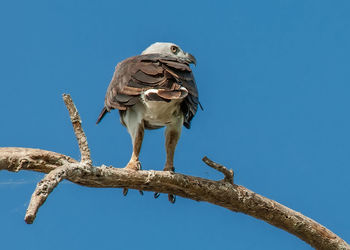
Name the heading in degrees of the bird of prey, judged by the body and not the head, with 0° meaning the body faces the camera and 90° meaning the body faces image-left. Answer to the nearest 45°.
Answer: approximately 180°
